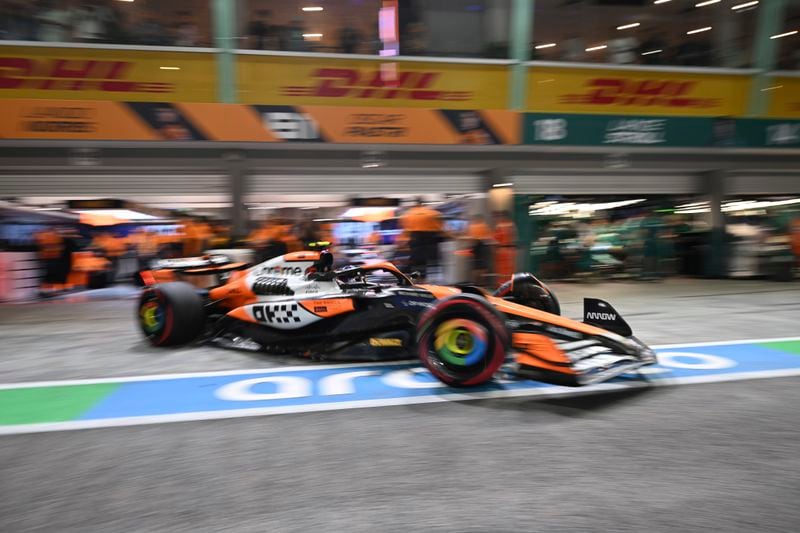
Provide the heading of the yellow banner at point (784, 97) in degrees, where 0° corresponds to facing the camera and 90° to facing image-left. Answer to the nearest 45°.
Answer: approximately 0°

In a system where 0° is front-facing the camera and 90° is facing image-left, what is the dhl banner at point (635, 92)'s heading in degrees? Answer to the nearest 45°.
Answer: approximately 0°

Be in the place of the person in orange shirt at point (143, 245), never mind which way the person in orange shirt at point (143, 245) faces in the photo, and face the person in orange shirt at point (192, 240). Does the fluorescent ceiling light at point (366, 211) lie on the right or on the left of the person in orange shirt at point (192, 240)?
left

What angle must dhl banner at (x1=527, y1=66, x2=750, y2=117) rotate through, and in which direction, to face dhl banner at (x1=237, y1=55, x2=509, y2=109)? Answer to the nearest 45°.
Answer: approximately 45° to its right

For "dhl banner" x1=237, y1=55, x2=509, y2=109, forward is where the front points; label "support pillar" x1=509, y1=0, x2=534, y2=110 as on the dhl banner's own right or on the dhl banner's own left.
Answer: on the dhl banner's own left

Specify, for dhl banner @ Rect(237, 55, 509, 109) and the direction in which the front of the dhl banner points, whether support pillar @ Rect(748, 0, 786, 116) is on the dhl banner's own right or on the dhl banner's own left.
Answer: on the dhl banner's own left
